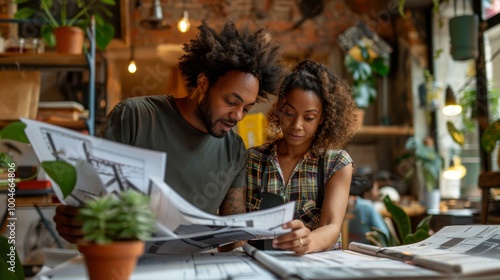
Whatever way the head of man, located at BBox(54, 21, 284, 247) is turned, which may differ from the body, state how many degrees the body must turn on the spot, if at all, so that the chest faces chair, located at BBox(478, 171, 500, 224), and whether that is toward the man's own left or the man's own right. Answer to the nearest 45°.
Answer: approximately 90° to the man's own left

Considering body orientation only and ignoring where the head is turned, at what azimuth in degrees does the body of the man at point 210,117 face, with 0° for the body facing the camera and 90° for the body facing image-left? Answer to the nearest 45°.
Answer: approximately 315°

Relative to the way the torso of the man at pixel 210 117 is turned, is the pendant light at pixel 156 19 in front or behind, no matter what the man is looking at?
behind

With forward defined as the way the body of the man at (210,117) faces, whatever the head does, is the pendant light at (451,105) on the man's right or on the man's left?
on the man's left

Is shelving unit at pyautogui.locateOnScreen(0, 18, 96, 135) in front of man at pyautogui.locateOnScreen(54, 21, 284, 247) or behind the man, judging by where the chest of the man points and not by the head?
behind

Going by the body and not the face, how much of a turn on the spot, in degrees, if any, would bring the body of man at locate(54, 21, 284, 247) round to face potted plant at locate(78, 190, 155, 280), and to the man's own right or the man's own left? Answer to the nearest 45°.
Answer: approximately 45° to the man's own right

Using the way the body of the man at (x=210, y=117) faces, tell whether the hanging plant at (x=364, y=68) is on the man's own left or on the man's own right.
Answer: on the man's own left

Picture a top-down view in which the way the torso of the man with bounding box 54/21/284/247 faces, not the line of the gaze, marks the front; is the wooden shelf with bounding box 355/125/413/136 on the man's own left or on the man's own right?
on the man's own left

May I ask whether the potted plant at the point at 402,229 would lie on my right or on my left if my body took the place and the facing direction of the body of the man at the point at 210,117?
on my left

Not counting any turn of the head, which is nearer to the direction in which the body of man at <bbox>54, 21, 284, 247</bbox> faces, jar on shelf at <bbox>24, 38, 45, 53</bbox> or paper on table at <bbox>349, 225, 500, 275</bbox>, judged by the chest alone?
the paper on table
